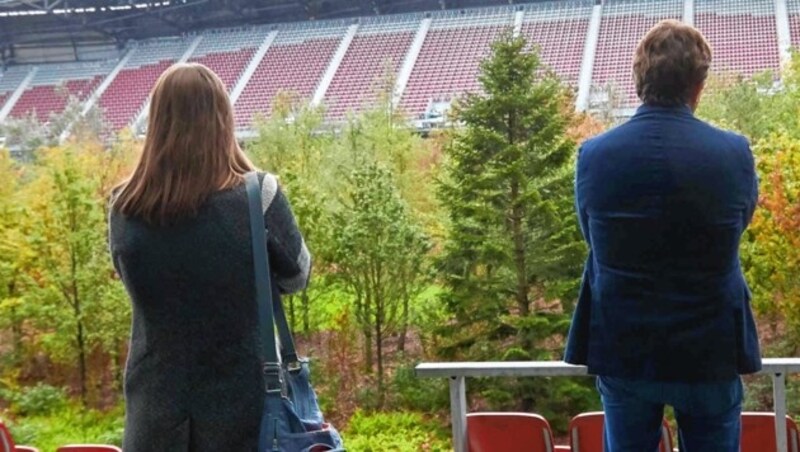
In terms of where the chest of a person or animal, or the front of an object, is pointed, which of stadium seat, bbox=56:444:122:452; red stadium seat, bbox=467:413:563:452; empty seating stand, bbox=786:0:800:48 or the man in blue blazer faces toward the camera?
the empty seating stand

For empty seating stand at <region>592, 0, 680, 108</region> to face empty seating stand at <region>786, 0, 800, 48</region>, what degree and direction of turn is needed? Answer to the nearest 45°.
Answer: approximately 90° to its left

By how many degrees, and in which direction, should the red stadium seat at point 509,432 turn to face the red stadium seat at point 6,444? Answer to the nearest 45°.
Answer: approximately 90° to its left

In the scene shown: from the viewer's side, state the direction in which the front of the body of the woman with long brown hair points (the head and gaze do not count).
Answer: away from the camera

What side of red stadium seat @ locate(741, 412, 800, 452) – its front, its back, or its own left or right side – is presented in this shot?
back

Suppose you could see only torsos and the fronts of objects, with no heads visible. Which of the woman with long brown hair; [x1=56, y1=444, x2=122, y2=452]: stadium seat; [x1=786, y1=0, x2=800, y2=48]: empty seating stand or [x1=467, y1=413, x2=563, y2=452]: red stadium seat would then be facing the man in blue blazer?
the empty seating stand

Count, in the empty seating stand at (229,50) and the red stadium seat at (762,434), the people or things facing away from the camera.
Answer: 1

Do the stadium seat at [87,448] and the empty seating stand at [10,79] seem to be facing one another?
yes

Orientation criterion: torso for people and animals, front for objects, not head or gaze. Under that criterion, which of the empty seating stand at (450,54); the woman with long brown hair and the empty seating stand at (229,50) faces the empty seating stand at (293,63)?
the woman with long brown hair

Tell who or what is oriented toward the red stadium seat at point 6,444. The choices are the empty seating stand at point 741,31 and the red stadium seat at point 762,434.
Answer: the empty seating stand

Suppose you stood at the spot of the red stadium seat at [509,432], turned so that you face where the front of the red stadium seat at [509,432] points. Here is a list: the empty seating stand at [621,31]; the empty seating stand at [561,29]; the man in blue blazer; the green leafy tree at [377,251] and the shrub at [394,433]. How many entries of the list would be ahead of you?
4

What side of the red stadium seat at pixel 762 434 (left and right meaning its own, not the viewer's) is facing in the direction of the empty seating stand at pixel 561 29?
front

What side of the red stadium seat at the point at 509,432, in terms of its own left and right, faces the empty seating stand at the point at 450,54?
front

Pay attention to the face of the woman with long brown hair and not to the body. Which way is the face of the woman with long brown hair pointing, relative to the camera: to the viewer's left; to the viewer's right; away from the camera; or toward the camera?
away from the camera

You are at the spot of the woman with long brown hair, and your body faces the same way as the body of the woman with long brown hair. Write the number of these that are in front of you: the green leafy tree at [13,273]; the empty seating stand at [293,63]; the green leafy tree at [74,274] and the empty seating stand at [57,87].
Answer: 4

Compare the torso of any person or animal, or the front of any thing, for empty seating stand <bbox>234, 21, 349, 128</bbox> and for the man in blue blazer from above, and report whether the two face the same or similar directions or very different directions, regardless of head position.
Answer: very different directions

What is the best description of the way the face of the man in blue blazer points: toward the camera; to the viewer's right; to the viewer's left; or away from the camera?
away from the camera

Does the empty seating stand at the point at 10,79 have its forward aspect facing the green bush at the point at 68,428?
yes
